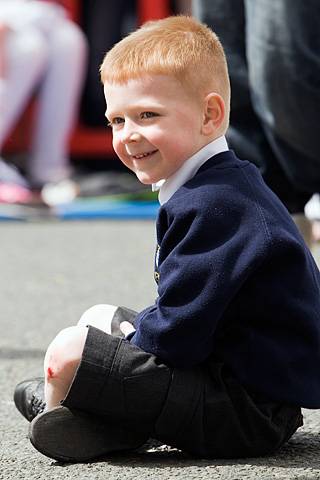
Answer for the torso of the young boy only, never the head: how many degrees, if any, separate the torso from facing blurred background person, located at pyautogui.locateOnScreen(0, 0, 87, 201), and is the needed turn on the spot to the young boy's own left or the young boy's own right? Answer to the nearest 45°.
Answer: approximately 90° to the young boy's own right

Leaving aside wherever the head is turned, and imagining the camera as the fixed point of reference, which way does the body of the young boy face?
to the viewer's left

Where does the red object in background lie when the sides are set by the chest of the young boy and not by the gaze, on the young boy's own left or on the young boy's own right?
on the young boy's own right

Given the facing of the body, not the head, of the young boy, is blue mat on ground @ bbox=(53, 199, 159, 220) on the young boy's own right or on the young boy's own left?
on the young boy's own right
